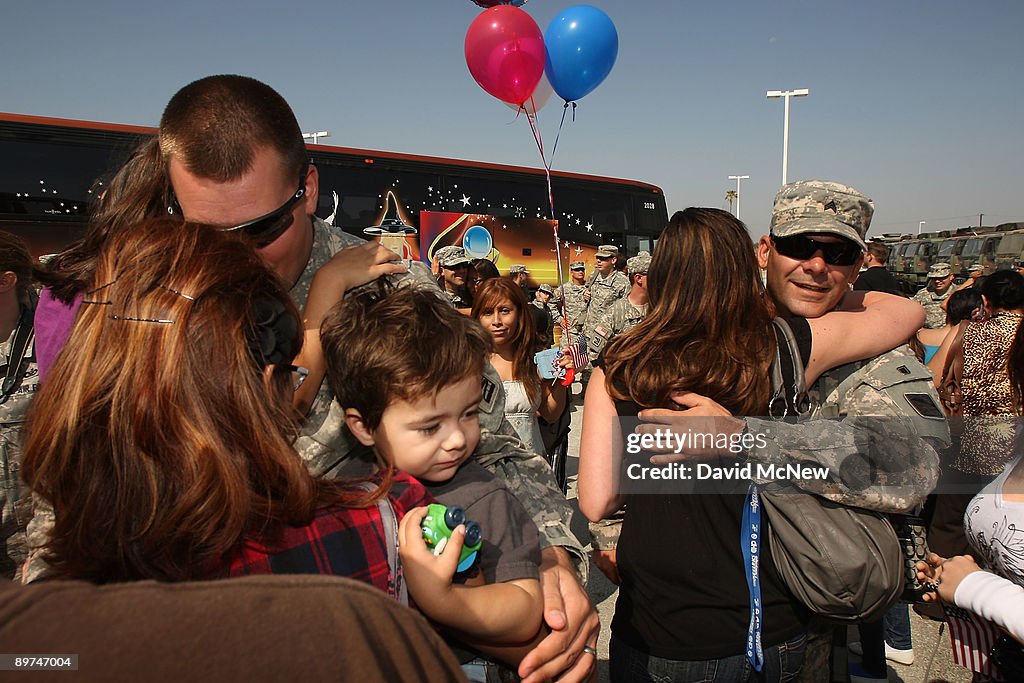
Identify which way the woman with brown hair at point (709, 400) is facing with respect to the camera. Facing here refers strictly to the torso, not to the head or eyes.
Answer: away from the camera

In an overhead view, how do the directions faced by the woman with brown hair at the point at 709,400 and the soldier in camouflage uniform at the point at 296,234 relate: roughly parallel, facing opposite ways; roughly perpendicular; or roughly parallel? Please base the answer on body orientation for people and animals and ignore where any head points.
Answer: roughly parallel, facing opposite ways

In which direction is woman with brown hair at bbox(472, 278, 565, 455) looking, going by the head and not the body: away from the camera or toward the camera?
toward the camera

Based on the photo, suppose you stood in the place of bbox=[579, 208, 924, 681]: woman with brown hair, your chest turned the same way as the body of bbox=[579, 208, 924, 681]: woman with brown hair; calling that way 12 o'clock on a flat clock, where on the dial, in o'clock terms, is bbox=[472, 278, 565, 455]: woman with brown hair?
bbox=[472, 278, 565, 455]: woman with brown hair is roughly at 11 o'clock from bbox=[579, 208, 924, 681]: woman with brown hair.

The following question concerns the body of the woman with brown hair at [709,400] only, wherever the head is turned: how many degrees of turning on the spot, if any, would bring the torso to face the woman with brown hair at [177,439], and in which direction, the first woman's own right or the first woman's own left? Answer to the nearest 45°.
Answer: approximately 135° to the first woman's own left

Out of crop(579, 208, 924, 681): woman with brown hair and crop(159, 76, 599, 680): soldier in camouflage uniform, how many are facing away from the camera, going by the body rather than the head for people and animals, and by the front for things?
1

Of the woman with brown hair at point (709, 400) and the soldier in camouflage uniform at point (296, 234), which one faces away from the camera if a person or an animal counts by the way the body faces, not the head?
the woman with brown hair

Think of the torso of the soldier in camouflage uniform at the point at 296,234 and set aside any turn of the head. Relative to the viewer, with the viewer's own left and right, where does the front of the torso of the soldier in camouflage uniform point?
facing the viewer and to the left of the viewer
